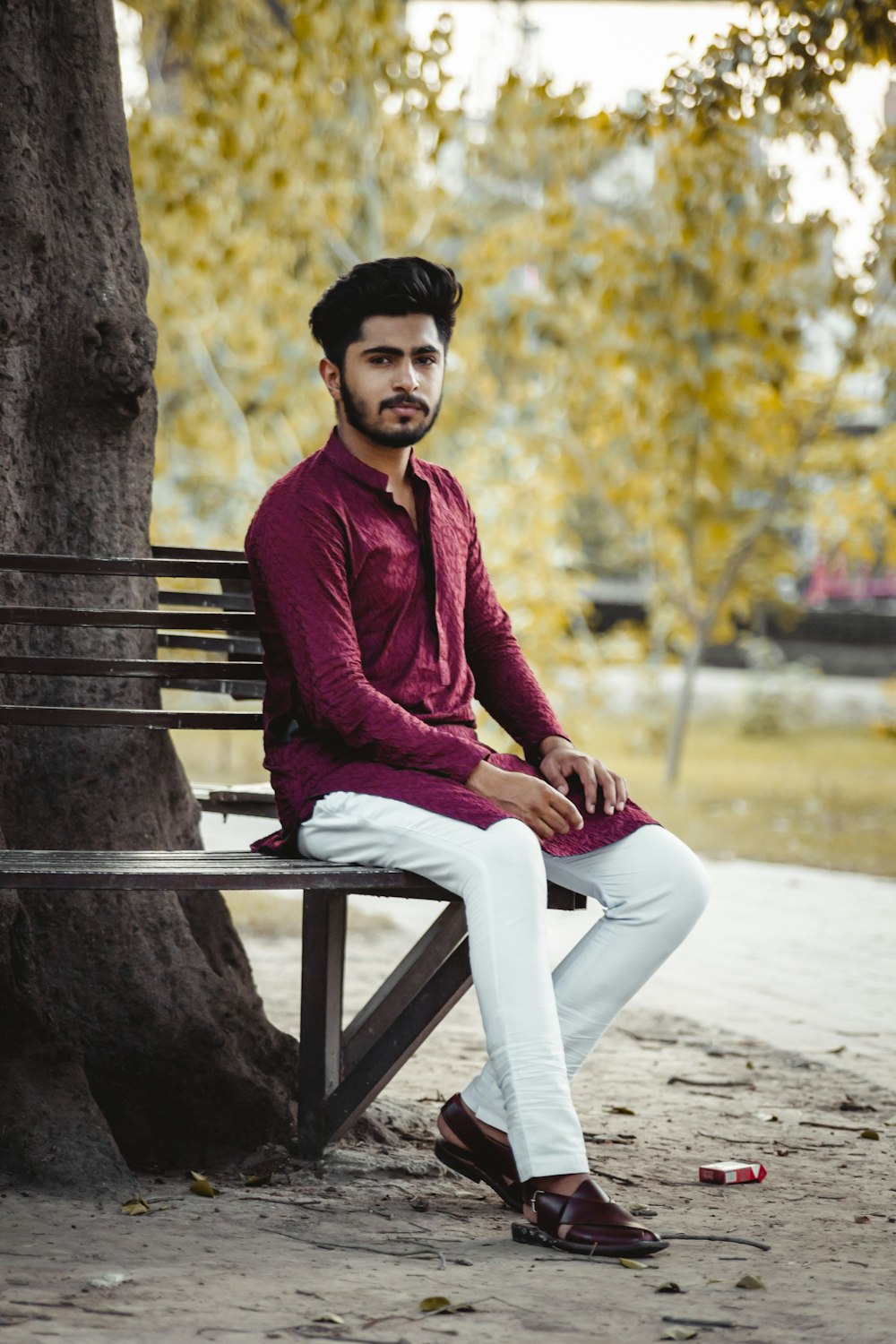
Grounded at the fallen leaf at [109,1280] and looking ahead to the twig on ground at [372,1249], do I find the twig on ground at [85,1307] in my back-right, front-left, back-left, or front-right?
back-right

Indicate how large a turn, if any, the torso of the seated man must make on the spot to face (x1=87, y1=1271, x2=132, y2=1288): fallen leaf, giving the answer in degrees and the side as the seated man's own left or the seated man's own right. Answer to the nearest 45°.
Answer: approximately 90° to the seated man's own right

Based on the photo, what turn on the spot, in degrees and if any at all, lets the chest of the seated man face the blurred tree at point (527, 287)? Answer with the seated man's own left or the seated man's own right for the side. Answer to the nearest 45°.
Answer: approximately 135° to the seated man's own left

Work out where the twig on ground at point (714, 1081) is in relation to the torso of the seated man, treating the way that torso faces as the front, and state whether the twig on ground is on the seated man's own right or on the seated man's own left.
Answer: on the seated man's own left

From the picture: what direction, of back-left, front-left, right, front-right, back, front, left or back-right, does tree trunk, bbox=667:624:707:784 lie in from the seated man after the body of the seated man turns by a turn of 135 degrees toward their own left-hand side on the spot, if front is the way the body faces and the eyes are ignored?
front

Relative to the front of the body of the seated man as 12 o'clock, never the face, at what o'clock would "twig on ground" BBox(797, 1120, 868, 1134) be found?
The twig on ground is roughly at 9 o'clock from the seated man.

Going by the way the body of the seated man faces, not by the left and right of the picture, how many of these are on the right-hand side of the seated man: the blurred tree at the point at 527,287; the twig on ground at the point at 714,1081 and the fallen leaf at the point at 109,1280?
1

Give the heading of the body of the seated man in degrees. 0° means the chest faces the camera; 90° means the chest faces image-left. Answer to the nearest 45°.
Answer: approximately 315°

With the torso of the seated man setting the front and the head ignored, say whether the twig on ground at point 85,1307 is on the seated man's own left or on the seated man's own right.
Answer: on the seated man's own right
